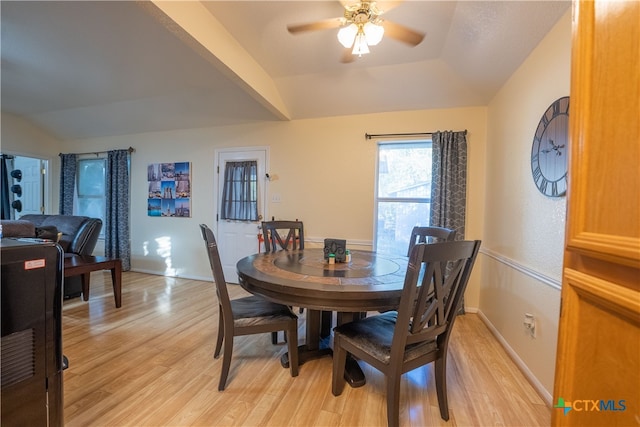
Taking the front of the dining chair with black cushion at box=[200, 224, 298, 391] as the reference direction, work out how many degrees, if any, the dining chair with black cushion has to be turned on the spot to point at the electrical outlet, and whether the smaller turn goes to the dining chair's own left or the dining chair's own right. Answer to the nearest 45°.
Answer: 0° — it already faces it

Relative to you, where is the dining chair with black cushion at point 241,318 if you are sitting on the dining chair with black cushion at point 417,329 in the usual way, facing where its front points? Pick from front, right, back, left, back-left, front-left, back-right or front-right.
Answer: front-left

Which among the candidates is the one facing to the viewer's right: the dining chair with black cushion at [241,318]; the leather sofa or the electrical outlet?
the dining chair with black cushion

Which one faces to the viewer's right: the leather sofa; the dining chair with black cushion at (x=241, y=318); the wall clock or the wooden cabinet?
the dining chair with black cushion

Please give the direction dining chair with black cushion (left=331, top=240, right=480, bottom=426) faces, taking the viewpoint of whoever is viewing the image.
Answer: facing away from the viewer and to the left of the viewer

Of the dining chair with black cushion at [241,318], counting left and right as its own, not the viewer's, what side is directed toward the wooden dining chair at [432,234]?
front

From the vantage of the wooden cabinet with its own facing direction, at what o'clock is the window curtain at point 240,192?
The window curtain is roughly at 2 o'clock from the wooden cabinet.

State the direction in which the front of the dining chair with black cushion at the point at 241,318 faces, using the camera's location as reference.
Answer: facing to the right of the viewer

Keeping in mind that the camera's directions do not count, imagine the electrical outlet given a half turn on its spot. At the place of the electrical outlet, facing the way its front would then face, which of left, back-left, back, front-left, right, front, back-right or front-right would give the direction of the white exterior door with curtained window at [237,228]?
back-left

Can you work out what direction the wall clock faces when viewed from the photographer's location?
facing the viewer and to the left of the viewer
